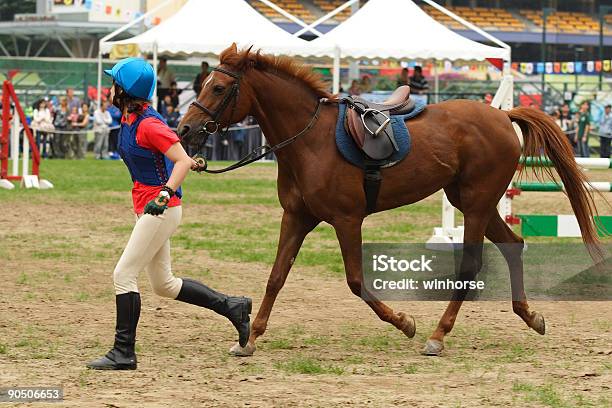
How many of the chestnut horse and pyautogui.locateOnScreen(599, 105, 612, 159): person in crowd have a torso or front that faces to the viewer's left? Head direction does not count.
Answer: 1

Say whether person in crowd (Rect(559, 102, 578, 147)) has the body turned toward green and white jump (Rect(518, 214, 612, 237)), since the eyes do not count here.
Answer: yes

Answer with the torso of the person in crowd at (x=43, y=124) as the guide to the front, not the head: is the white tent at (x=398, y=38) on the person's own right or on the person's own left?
on the person's own left

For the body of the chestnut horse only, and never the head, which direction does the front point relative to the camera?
to the viewer's left

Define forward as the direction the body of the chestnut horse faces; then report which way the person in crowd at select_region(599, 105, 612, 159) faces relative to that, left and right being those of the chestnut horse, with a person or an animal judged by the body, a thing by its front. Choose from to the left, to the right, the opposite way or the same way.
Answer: to the left

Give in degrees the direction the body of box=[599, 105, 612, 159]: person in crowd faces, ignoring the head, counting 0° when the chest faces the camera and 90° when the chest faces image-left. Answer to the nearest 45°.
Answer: approximately 0°

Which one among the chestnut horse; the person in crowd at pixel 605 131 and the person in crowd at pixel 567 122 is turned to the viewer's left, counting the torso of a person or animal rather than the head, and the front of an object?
the chestnut horse

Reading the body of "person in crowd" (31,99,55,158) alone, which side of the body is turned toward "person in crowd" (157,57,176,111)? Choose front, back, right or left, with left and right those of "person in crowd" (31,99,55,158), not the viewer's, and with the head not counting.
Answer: left

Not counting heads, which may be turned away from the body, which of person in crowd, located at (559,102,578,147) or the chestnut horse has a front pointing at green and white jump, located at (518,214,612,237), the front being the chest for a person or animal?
the person in crowd
